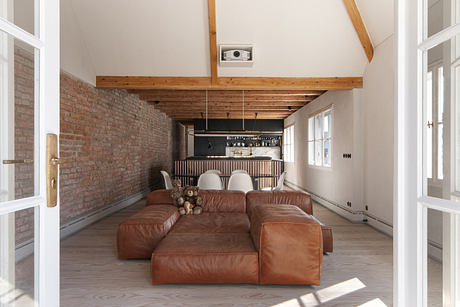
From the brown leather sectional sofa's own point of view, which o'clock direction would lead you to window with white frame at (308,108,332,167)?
The window with white frame is roughly at 7 o'clock from the brown leather sectional sofa.

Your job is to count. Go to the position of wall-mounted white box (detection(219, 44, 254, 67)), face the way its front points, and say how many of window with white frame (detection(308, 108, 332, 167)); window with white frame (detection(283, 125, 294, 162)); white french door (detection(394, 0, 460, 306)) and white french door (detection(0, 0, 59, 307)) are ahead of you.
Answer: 2

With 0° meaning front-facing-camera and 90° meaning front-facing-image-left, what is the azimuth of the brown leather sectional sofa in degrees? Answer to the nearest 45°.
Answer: approximately 0°

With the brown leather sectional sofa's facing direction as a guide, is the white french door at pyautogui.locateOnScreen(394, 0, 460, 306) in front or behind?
in front

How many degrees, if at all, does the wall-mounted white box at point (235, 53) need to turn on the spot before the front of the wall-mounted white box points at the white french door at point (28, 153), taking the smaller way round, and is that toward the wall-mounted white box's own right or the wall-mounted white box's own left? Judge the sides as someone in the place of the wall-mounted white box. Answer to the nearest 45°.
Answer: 0° — it already faces it

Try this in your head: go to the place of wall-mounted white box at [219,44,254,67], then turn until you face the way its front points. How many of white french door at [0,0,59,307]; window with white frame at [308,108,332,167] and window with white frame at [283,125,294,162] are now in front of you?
1

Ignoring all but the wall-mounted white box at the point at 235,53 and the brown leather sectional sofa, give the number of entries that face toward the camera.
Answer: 2

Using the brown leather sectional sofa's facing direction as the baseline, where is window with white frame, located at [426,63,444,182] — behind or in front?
in front

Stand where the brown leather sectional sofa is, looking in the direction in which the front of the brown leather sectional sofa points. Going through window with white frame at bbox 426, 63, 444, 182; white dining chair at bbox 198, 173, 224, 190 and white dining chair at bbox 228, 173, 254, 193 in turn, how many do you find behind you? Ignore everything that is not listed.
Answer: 2
